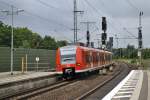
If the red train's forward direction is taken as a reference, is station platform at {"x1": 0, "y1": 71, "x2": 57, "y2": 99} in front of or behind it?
in front
